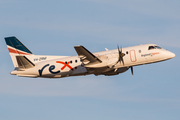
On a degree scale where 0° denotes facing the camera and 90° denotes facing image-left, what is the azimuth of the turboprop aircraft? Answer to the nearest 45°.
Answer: approximately 270°
